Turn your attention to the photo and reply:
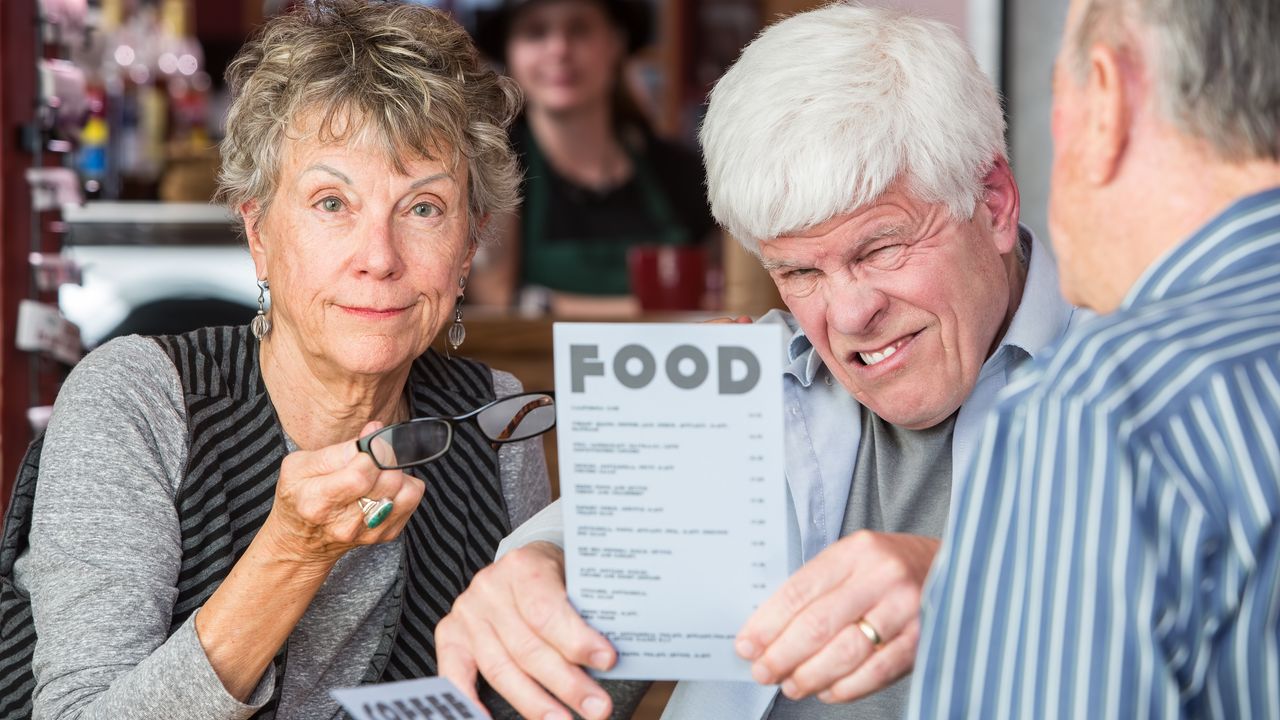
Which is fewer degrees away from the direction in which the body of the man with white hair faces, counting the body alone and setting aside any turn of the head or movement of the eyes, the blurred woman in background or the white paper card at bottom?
the white paper card at bottom

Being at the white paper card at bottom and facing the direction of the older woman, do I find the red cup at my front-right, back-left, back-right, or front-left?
front-right

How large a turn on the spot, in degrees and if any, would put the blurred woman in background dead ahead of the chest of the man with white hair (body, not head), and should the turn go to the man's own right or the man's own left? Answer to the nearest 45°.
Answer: approximately 135° to the man's own right

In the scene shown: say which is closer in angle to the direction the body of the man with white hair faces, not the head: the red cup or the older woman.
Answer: the older woman

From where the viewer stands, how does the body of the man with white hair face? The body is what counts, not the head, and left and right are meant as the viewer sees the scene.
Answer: facing the viewer and to the left of the viewer

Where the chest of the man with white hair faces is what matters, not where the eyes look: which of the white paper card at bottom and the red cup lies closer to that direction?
the white paper card at bottom

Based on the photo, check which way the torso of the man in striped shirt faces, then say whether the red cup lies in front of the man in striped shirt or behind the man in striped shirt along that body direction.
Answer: in front

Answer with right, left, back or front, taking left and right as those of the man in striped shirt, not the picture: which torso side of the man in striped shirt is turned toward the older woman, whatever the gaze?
front

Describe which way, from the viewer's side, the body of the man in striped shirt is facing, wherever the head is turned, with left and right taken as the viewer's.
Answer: facing away from the viewer and to the left of the viewer

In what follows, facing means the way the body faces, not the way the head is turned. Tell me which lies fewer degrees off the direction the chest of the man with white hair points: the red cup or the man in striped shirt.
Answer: the man in striped shirt

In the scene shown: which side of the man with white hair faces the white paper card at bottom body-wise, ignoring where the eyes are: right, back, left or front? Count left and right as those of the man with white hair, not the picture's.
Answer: front

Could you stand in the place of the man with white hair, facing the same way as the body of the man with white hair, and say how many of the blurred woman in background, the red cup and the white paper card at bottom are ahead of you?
1
